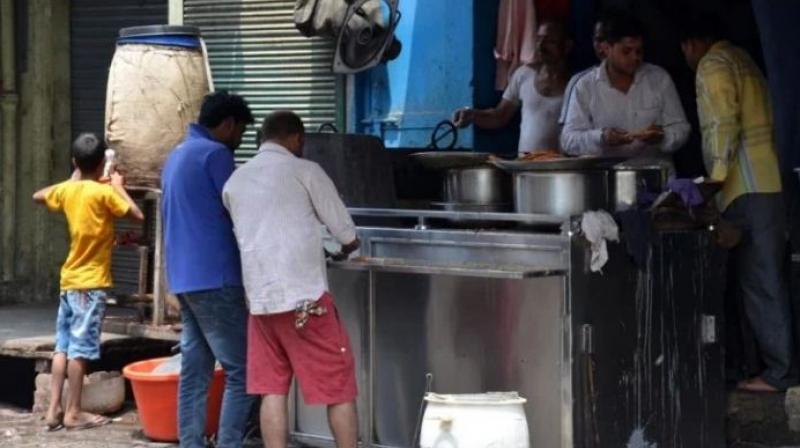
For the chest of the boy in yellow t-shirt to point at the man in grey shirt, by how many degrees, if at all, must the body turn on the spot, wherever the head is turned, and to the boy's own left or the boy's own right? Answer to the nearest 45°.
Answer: approximately 90° to the boy's own right

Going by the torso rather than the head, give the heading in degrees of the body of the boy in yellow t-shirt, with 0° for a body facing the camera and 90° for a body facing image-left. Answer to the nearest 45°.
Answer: approximately 225°

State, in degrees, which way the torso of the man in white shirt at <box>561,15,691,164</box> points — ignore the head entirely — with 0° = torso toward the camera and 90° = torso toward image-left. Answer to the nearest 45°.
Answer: approximately 0°

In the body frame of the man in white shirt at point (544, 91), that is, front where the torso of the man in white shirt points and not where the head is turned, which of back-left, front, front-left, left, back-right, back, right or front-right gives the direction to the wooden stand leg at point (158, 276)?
front-right

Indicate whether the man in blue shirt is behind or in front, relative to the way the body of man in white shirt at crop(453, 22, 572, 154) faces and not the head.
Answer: in front

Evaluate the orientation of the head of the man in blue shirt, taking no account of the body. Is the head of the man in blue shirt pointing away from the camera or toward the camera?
away from the camera

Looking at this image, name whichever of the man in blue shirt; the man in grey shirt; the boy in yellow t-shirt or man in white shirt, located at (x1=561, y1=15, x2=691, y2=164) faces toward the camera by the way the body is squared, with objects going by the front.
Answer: the man in white shirt

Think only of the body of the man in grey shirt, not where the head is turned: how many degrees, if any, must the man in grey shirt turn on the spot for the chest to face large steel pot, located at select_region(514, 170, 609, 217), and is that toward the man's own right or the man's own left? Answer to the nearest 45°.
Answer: approximately 45° to the man's own right

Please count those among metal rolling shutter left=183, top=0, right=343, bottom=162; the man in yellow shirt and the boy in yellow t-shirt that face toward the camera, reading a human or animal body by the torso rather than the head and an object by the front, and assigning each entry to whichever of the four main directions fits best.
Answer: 1
